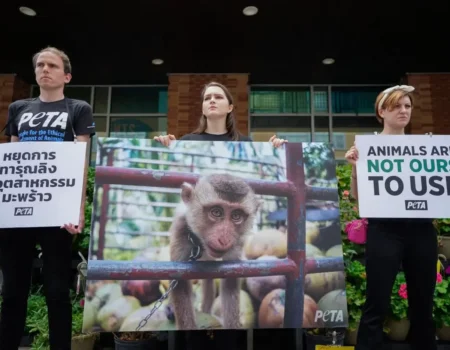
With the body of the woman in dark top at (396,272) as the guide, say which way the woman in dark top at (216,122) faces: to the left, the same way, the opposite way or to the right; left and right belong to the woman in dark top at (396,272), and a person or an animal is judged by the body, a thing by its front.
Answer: the same way

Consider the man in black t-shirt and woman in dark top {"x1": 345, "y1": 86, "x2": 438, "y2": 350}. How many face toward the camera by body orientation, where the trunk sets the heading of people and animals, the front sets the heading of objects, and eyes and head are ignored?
2

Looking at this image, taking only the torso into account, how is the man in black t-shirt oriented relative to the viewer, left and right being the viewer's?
facing the viewer

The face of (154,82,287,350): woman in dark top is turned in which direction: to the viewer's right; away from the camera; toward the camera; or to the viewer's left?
toward the camera

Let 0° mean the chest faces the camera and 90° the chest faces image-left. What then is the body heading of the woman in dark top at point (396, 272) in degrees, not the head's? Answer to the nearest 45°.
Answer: approximately 0°

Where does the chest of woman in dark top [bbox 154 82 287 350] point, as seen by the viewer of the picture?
toward the camera

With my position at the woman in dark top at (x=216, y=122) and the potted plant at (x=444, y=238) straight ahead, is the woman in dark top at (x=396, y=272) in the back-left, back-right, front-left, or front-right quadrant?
front-right

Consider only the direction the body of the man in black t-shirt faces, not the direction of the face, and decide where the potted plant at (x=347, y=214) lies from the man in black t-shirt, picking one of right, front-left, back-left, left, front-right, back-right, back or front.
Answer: left
